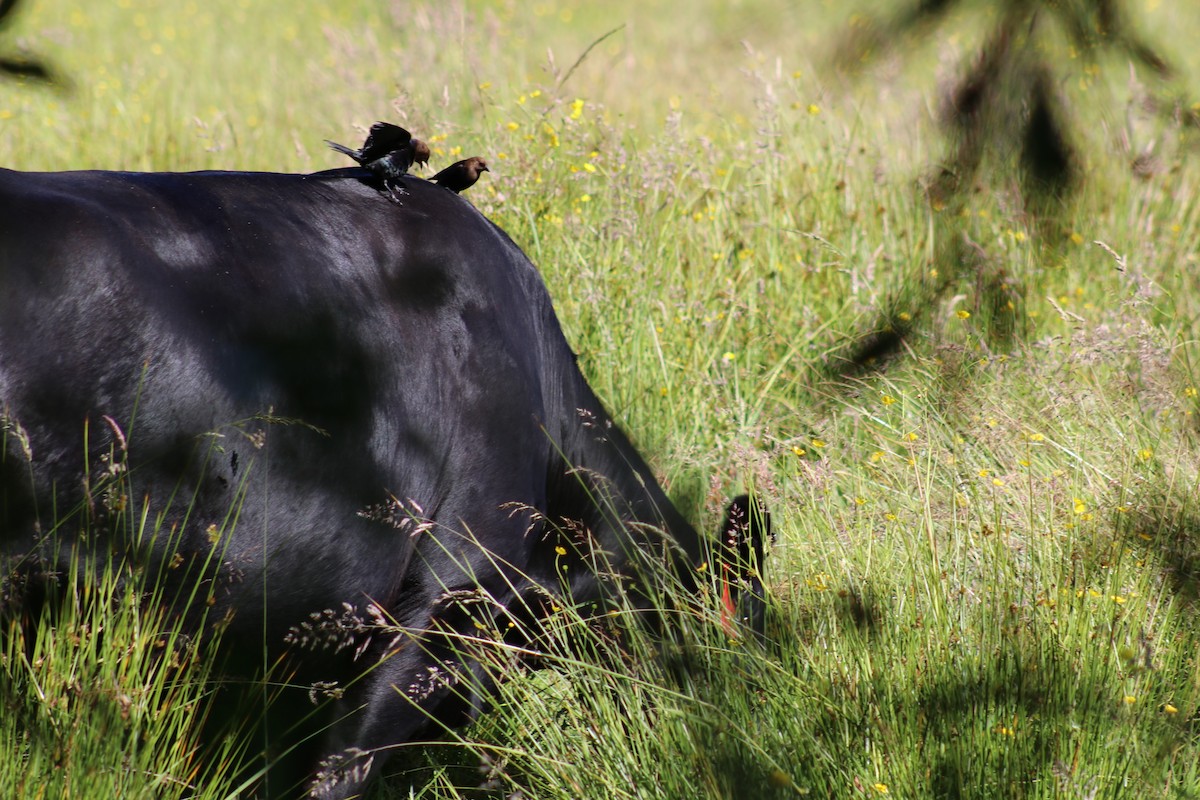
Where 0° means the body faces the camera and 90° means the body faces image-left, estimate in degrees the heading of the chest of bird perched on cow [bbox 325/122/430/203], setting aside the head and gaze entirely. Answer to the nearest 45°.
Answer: approximately 270°

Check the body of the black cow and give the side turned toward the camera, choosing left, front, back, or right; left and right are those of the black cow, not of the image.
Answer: right
